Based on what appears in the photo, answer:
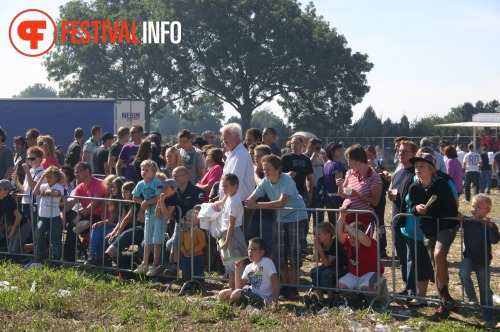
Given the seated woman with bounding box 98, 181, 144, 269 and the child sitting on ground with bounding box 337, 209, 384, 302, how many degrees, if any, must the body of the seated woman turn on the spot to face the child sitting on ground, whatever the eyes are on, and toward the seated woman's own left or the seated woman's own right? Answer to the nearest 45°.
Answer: approximately 135° to the seated woman's own left

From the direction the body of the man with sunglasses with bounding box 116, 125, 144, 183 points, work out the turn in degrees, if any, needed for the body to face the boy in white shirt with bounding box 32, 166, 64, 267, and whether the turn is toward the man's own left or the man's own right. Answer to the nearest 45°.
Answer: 0° — they already face them

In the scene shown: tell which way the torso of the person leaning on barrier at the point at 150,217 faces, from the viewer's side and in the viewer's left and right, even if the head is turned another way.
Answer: facing the viewer and to the left of the viewer

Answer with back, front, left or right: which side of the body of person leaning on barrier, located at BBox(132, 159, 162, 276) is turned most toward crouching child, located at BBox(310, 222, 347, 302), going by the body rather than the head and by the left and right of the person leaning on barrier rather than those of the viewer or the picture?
left

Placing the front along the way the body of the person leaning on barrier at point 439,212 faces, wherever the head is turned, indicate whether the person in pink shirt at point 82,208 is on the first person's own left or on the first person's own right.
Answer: on the first person's own right

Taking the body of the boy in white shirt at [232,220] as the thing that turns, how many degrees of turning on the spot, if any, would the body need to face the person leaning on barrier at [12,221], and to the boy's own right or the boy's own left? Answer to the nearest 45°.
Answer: approximately 45° to the boy's own right

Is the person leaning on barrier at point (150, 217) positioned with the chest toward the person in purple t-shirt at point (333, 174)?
no

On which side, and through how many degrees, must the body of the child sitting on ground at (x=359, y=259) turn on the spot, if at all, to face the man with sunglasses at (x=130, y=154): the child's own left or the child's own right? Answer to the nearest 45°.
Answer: approximately 90° to the child's own right

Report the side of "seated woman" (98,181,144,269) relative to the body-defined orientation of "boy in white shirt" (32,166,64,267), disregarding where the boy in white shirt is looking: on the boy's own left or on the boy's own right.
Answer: on the boy's own left

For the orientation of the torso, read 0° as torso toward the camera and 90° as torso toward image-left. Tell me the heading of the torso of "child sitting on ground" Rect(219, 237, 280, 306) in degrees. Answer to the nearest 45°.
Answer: approximately 45°

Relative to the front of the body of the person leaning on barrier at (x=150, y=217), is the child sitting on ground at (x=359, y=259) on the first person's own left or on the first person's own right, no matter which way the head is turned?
on the first person's own left

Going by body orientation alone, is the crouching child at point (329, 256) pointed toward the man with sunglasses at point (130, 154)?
no

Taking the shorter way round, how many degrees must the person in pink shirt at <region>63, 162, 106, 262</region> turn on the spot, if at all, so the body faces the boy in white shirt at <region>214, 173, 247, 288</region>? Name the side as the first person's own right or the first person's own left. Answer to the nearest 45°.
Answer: approximately 90° to the first person's own left

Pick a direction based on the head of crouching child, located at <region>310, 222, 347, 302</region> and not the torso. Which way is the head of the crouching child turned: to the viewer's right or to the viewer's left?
to the viewer's left

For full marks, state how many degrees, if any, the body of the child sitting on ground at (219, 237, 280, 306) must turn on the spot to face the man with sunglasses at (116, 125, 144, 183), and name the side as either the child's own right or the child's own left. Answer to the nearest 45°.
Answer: approximately 90° to the child's own right
